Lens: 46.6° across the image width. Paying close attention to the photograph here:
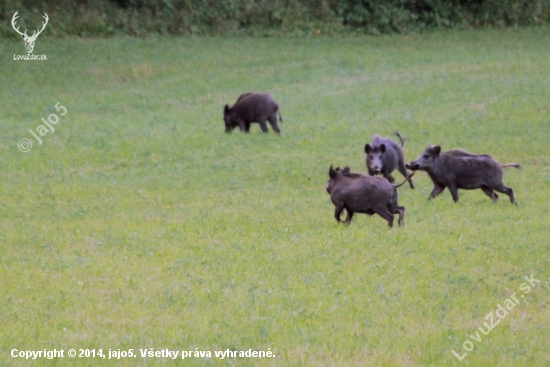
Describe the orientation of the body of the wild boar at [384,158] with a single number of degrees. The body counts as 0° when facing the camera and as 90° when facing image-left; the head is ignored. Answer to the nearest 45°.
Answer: approximately 45°

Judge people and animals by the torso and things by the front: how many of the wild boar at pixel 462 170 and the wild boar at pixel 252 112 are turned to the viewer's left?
2

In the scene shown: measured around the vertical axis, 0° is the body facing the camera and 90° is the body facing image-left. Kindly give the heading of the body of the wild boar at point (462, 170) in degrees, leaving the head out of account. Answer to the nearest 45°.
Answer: approximately 90°

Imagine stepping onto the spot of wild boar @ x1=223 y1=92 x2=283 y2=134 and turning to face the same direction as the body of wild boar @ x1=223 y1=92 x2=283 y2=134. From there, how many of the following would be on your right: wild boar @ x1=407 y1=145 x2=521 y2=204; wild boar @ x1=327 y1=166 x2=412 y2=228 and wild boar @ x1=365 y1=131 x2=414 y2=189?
0

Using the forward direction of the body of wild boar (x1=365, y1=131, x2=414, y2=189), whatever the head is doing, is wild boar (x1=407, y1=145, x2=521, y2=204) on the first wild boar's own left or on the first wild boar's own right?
on the first wild boar's own left

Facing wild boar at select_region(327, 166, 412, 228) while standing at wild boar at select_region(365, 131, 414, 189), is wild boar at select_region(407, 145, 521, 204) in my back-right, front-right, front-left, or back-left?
front-left

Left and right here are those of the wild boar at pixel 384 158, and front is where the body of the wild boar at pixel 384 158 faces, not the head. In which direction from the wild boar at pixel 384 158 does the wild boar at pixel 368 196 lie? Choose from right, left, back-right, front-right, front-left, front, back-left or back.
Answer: front-left

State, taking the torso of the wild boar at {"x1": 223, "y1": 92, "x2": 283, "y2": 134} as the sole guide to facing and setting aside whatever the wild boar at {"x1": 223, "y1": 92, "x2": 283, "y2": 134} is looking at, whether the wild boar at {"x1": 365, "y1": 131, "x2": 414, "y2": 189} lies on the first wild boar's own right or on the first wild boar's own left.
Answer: on the first wild boar's own left

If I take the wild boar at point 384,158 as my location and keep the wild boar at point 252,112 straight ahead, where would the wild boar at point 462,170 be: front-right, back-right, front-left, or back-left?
back-right

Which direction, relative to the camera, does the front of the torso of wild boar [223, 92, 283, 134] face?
to the viewer's left

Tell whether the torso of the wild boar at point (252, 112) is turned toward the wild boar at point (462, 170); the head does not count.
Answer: no
